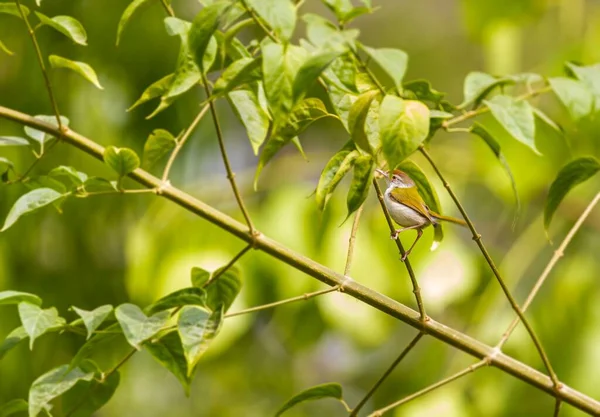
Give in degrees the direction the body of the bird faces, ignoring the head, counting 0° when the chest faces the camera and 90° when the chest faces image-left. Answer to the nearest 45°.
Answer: approximately 90°
